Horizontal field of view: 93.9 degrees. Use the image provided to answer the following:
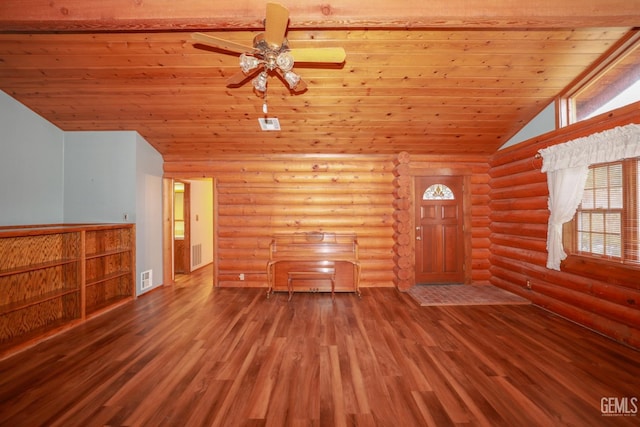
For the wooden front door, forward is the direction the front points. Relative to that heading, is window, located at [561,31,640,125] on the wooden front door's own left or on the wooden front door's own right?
on the wooden front door's own left

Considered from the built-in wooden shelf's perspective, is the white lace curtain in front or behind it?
in front

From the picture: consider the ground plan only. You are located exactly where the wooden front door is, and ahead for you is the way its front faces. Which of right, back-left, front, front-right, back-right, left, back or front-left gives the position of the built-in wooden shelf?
front-right

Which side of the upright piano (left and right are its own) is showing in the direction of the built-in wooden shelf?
right

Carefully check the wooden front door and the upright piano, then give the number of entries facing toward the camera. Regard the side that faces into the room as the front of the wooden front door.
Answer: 2

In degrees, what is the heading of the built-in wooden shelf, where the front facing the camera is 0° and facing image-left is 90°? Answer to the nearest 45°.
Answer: approximately 315°

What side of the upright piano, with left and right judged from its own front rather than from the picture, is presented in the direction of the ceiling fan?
front

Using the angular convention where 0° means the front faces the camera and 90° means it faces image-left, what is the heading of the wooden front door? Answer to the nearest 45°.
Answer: approximately 0°

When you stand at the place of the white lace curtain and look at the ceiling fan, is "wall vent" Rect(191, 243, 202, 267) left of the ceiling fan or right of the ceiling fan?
right

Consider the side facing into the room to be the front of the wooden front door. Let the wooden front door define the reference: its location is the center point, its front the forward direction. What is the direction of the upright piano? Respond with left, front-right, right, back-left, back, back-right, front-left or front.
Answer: front-right

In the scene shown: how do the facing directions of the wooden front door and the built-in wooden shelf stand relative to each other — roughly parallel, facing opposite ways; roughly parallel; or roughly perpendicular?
roughly perpendicular

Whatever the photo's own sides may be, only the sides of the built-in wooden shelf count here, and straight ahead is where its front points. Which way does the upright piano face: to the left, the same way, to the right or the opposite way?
to the right

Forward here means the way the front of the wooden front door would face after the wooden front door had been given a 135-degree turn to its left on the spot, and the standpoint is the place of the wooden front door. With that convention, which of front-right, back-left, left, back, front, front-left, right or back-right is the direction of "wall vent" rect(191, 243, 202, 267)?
back-left
